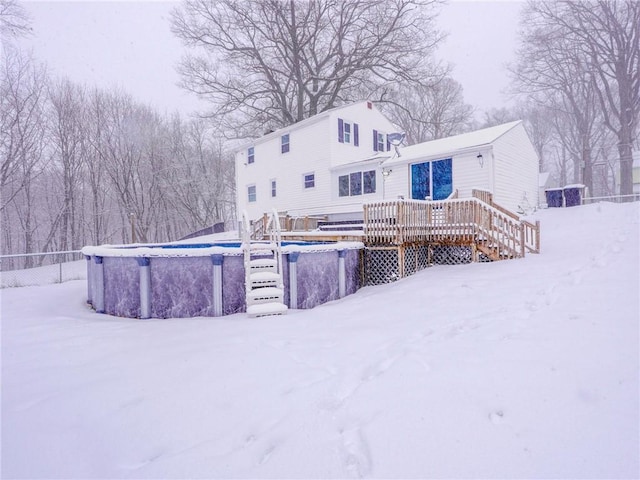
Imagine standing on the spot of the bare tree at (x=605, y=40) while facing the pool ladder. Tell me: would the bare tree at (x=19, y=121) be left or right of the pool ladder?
right

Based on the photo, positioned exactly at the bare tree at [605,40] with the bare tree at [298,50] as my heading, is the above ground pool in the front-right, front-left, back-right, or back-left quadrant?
front-left

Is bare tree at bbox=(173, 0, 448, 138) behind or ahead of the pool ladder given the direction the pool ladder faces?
behind

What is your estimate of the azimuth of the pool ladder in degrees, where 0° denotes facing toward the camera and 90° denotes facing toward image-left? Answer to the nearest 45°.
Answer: approximately 0°

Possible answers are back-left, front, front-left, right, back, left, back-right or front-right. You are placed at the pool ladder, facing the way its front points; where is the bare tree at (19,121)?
back-right

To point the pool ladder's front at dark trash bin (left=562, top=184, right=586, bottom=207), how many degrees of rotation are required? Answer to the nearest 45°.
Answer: approximately 135° to its left

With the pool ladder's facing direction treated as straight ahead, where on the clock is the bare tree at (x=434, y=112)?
The bare tree is roughly at 7 o'clock from the pool ladder.

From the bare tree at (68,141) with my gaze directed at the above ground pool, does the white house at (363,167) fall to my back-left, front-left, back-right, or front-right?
front-left

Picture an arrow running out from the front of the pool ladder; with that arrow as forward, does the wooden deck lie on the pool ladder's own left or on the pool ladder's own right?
on the pool ladder's own left
